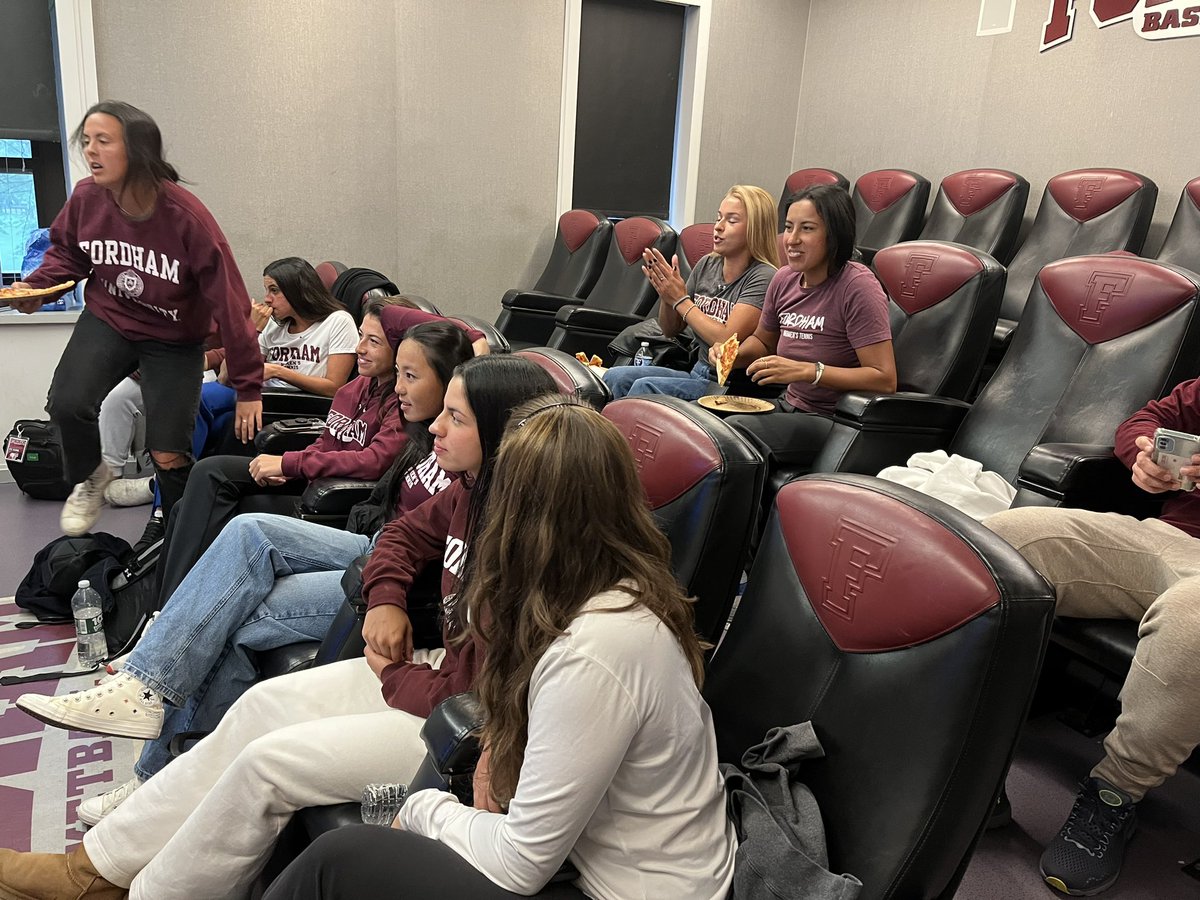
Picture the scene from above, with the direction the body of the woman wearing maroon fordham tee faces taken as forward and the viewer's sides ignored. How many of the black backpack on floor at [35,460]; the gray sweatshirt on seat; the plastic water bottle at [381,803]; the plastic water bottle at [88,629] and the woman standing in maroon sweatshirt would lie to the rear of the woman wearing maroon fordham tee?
0

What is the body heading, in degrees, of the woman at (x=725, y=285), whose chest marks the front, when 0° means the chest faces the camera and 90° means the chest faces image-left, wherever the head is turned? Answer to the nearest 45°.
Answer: approximately 45°

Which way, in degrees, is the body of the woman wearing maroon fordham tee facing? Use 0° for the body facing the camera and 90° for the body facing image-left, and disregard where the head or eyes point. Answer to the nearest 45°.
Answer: approximately 45°

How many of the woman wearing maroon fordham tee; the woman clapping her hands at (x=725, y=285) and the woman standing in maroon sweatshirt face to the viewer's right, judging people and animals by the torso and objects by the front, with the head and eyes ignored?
0

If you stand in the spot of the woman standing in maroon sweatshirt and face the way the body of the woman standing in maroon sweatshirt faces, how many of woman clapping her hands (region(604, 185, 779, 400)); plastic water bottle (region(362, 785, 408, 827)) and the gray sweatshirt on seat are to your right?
0

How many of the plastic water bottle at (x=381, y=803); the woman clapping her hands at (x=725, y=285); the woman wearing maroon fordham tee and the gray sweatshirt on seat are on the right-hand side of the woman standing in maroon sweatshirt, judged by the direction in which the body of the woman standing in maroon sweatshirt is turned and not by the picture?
0

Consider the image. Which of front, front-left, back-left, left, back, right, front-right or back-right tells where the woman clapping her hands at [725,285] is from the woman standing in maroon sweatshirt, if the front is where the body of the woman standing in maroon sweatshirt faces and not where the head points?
back-left

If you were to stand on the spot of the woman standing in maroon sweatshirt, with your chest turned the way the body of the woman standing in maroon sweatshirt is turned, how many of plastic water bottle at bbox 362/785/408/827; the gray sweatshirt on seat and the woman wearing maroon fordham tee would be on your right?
0

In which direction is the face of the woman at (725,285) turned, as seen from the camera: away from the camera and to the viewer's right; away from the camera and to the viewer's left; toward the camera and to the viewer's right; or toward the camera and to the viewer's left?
toward the camera and to the viewer's left

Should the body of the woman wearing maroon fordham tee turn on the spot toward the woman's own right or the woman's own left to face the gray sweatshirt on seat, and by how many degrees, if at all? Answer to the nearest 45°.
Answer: approximately 45° to the woman's own left

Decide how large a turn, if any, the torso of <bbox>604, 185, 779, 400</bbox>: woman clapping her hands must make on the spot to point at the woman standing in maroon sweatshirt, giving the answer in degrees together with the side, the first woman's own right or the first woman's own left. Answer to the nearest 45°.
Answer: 0° — they already face them

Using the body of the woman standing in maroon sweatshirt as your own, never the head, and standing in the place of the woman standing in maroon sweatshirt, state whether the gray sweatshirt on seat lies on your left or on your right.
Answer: on your left

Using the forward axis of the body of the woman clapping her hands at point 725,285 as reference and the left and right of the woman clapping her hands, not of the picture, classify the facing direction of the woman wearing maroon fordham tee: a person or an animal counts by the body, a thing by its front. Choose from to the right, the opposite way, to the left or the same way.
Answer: the same way

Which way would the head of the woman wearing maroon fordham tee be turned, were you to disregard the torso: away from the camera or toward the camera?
toward the camera

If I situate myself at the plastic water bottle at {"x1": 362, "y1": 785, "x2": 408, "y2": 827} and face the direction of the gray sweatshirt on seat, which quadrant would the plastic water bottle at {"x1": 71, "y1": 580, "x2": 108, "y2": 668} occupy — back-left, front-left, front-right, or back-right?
back-left

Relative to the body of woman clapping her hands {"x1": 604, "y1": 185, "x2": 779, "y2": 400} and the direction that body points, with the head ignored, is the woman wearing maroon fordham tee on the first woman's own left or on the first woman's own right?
on the first woman's own left

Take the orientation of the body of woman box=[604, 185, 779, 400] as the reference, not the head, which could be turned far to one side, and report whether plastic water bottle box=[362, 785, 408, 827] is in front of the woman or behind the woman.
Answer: in front
